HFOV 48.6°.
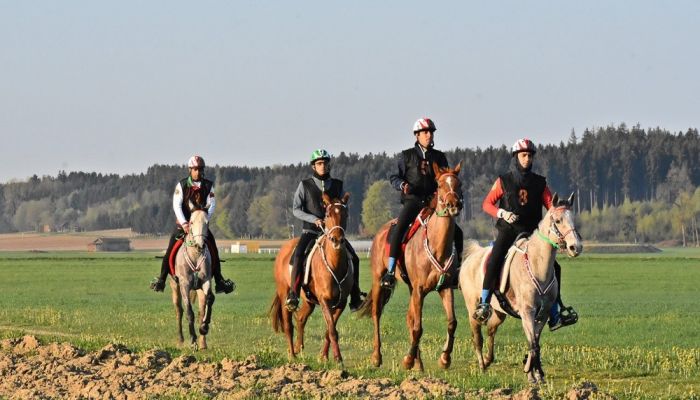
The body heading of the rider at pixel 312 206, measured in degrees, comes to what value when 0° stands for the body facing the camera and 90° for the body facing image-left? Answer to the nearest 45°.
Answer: approximately 0°

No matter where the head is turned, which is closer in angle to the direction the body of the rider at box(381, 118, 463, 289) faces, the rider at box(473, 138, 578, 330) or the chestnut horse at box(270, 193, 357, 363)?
the rider

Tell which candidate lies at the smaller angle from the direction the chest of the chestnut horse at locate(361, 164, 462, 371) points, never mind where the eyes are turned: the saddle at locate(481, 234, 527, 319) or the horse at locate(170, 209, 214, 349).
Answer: the saddle

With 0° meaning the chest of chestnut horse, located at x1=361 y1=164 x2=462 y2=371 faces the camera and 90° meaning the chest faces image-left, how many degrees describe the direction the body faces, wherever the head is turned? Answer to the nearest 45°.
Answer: approximately 315°

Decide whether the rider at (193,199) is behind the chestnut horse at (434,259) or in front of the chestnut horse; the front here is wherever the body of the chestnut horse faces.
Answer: behind

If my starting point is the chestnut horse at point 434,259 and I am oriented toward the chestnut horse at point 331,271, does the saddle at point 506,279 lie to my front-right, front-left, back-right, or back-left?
back-left

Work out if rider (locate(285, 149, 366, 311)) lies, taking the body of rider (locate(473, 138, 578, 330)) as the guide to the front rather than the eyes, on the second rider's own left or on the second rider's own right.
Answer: on the second rider's own right

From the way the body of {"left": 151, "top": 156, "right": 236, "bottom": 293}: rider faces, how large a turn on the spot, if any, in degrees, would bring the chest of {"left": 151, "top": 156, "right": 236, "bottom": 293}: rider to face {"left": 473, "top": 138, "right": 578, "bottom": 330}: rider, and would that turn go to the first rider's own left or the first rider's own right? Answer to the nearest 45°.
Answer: approximately 45° to the first rider's own left
